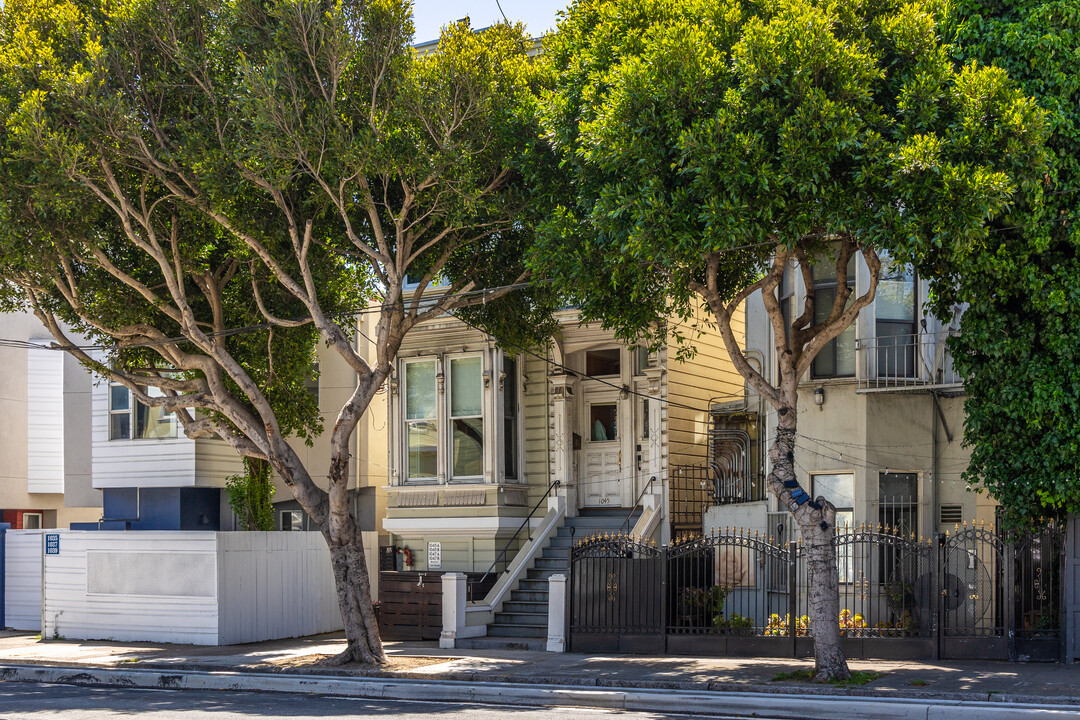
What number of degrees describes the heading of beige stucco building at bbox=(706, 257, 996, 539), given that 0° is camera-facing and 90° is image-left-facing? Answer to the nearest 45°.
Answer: approximately 0°

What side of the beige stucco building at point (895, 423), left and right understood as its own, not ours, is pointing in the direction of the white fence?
right

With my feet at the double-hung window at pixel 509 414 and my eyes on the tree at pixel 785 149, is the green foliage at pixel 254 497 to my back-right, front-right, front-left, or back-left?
back-right

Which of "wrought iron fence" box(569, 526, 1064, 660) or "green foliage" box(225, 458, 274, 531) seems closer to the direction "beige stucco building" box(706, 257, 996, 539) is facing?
the wrought iron fence

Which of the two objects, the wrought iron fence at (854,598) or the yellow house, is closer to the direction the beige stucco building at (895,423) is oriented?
the wrought iron fence

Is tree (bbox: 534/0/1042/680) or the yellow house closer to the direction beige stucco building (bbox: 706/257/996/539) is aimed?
the tree
